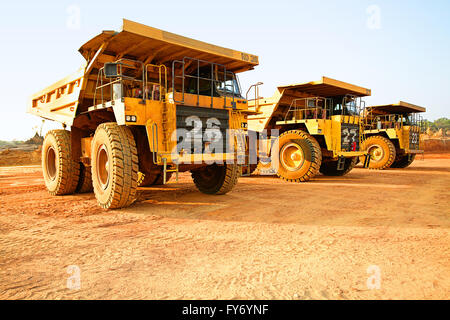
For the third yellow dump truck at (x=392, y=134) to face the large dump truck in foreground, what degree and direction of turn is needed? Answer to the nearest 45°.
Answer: approximately 45° to its right

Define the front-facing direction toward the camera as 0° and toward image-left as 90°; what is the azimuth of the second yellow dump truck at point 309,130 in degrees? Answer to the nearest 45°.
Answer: approximately 315°

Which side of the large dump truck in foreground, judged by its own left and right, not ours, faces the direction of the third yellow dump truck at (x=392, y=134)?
left

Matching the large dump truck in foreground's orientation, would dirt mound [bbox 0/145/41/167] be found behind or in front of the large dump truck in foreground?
behind

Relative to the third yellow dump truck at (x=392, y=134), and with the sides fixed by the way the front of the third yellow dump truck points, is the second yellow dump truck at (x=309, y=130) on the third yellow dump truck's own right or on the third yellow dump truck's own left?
on the third yellow dump truck's own right

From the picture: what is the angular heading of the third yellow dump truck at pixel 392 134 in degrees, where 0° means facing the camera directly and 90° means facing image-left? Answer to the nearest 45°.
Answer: approximately 315°

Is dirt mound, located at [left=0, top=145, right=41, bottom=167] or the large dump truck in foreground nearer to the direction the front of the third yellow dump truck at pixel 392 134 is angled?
the large dump truck in foreground

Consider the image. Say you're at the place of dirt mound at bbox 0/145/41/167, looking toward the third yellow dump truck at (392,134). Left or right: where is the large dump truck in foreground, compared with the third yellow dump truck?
right

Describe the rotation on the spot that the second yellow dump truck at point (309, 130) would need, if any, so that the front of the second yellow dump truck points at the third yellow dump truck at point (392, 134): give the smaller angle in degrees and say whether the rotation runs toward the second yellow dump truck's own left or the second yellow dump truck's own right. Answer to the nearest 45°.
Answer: approximately 90° to the second yellow dump truck's own left
